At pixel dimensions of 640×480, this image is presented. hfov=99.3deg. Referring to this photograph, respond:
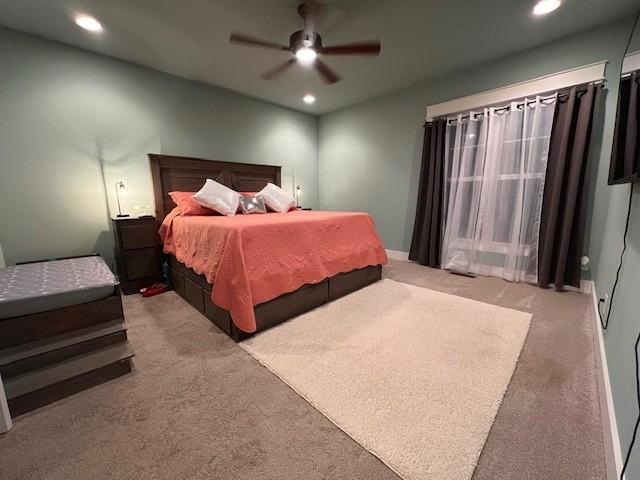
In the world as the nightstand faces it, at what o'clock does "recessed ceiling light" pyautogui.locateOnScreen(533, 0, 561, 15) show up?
The recessed ceiling light is roughly at 12 o'clock from the nightstand.

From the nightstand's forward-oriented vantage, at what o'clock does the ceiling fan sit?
The ceiling fan is roughly at 12 o'clock from the nightstand.

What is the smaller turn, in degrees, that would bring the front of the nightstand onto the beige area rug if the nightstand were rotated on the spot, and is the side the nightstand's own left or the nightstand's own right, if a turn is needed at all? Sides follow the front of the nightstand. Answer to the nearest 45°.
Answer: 0° — it already faces it

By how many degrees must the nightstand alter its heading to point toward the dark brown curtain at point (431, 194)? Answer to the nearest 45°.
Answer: approximately 45° to its left

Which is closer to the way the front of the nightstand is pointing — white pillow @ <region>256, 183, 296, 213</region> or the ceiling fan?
the ceiling fan

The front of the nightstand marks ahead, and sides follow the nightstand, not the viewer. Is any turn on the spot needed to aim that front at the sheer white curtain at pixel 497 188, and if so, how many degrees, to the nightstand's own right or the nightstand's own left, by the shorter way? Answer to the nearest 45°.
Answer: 0° — it already faces it

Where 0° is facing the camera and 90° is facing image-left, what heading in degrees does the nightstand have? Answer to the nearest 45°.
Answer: approximately 315°

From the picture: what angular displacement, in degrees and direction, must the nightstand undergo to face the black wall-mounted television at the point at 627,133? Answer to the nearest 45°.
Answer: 0° — it already faces it

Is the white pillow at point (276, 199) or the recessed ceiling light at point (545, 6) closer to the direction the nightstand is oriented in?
the recessed ceiling light
